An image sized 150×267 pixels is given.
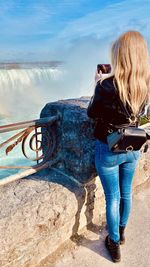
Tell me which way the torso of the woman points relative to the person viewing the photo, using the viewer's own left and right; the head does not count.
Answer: facing away from the viewer and to the left of the viewer

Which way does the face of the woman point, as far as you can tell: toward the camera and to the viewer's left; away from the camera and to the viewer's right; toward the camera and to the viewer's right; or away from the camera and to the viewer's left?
away from the camera and to the viewer's left

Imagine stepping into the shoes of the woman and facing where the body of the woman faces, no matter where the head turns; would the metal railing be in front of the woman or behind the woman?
in front
